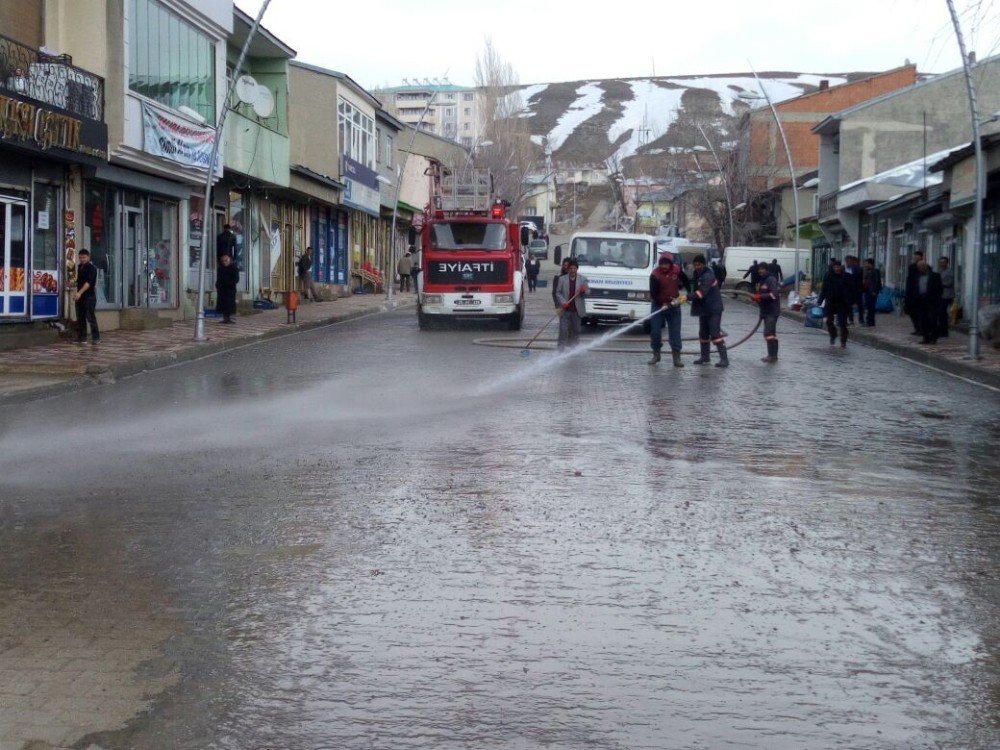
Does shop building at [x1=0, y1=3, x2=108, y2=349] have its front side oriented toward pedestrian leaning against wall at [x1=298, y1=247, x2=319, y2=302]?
no

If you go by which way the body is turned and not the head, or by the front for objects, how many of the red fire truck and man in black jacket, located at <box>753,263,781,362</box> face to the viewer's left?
1

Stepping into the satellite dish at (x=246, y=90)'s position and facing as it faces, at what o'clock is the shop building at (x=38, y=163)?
The shop building is roughly at 2 o'clock from the satellite dish.

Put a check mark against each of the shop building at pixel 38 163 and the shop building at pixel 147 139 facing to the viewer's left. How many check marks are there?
0

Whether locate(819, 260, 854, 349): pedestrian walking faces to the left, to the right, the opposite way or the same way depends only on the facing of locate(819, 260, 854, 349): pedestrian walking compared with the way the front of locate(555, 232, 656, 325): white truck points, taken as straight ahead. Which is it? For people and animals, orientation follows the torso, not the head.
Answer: the same way

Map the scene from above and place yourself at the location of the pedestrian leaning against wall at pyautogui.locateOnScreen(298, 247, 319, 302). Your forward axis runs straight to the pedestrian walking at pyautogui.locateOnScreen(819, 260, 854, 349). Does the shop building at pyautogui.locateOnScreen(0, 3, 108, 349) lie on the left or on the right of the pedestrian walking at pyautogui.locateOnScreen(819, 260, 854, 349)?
right

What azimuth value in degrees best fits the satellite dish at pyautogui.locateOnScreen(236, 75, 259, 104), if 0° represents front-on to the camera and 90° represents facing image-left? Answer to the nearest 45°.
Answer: approximately 315°

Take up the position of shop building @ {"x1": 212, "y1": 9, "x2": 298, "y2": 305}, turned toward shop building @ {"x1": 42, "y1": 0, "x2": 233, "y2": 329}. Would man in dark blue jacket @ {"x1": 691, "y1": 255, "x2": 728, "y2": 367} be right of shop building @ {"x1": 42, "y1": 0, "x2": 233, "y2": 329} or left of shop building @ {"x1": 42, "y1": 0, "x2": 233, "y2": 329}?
left

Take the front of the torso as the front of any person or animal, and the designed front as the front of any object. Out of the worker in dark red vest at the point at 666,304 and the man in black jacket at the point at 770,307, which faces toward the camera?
the worker in dark red vest

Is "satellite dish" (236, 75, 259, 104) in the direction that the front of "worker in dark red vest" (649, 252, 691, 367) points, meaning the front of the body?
no

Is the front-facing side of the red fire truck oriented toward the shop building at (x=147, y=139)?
no

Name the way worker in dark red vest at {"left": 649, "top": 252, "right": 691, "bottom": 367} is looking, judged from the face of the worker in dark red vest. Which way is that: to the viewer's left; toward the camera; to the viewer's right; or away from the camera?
toward the camera

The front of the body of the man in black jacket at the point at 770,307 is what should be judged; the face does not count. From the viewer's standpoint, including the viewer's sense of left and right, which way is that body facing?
facing to the left of the viewer

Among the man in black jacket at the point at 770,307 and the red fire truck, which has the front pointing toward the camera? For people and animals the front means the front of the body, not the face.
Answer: the red fire truck

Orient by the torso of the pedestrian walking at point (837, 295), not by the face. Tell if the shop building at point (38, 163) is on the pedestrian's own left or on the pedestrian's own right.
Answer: on the pedestrian's own right

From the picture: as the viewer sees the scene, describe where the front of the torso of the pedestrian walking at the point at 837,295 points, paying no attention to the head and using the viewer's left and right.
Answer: facing the viewer

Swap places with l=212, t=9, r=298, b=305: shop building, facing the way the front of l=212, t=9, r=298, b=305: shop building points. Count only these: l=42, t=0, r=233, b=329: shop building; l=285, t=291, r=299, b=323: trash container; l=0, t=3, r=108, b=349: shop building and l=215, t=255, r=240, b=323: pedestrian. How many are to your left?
0

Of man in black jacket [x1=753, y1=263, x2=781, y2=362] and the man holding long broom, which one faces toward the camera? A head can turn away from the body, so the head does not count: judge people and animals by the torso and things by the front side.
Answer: the man holding long broom

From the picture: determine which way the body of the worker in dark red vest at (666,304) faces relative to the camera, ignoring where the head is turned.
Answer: toward the camera

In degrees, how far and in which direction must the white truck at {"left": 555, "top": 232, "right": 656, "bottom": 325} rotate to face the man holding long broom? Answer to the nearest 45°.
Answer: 0° — it already faces them
